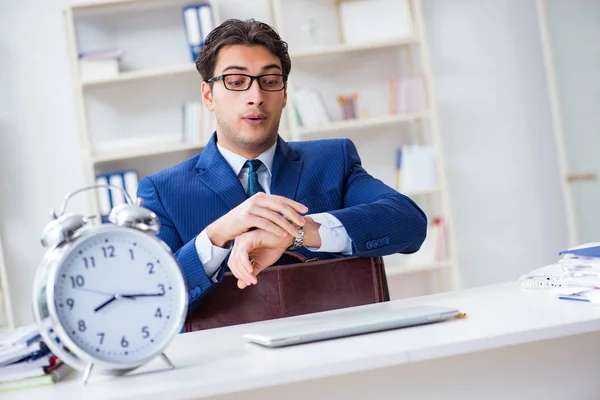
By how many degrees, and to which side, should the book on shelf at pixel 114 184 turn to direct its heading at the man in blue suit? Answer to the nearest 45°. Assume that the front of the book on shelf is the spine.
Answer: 0° — it already faces them

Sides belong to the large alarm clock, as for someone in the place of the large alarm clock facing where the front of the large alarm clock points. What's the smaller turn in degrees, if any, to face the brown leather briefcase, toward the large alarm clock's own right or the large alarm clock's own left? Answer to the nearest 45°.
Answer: approximately 135° to the large alarm clock's own left

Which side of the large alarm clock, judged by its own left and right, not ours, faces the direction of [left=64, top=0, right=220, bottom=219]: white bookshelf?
back

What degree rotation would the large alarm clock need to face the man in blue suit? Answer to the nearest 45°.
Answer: approximately 135° to its left

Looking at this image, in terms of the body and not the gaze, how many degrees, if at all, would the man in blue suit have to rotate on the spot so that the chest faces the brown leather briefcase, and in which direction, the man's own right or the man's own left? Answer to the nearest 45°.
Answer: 0° — they already face it
